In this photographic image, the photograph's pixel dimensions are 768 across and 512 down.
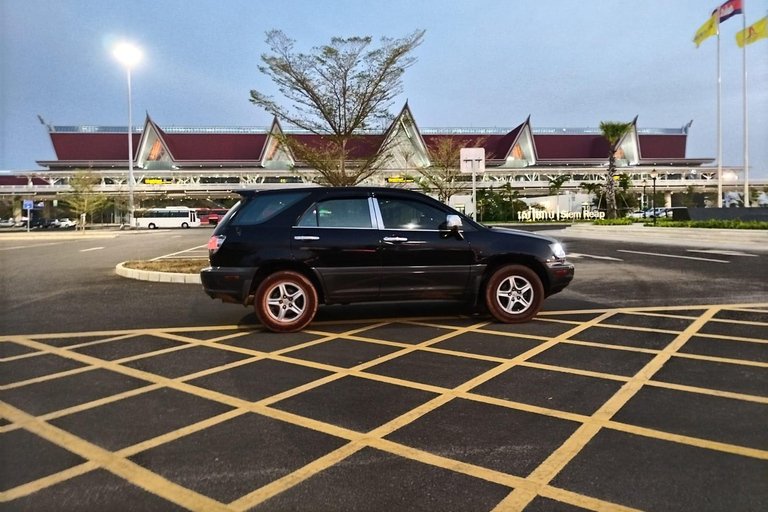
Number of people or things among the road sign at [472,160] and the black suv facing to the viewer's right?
1

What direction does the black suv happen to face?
to the viewer's right

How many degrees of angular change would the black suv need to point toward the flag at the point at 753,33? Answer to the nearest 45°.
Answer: approximately 45° to its left

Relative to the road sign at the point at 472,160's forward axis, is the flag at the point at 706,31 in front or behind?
behind

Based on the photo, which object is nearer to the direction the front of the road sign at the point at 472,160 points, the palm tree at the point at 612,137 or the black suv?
the black suv

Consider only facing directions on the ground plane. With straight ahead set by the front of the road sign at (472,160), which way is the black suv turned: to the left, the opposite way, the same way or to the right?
to the left

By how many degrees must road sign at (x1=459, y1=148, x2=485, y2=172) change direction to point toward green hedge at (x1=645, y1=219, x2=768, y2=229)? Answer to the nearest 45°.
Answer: approximately 135° to its left

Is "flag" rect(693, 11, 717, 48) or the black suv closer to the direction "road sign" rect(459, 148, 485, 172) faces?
the black suv

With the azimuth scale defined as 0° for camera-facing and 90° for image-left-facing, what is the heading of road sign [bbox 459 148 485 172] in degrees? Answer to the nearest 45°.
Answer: approximately 0°
